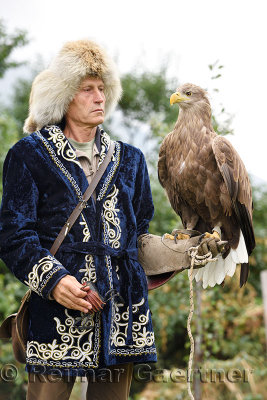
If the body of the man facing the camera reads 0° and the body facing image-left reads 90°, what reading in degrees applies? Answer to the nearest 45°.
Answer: approximately 315°

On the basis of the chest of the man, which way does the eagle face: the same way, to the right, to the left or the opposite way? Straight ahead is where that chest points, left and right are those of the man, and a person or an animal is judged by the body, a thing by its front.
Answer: to the right

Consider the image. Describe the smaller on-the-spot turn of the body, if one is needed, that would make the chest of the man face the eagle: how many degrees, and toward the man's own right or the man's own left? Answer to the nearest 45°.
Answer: approximately 90° to the man's own left
